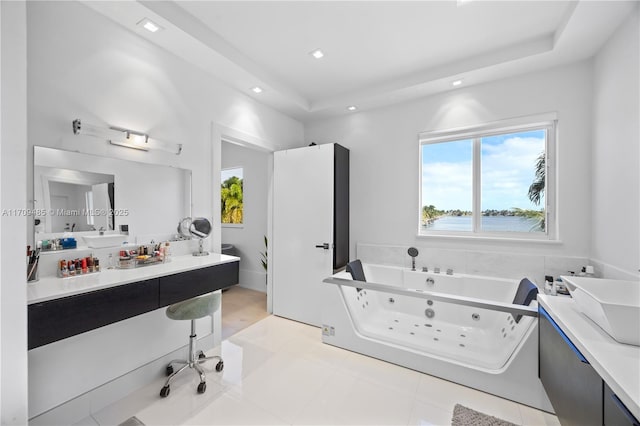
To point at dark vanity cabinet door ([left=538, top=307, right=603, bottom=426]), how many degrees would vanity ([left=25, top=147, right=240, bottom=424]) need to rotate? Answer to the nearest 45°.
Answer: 0° — it already faces it

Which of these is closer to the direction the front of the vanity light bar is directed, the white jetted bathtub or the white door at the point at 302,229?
the white jetted bathtub

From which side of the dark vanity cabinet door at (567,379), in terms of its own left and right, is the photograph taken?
left

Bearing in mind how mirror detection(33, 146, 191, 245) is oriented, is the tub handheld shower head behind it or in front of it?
in front

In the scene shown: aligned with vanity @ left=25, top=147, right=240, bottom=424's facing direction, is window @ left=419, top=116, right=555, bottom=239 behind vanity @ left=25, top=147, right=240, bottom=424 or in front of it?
in front

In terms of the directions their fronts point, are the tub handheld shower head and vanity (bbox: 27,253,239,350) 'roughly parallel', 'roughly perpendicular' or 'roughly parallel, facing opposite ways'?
roughly perpendicular

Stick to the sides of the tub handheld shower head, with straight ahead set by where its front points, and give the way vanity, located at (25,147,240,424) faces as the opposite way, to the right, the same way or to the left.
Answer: to the left

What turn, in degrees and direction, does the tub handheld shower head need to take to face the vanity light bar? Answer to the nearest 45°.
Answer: approximately 45° to its right

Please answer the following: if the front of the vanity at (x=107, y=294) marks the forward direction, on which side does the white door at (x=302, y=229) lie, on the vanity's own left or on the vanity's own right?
on the vanity's own left

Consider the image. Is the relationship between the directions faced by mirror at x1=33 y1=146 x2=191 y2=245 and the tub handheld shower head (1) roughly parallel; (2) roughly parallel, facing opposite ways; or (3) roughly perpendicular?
roughly perpendicular

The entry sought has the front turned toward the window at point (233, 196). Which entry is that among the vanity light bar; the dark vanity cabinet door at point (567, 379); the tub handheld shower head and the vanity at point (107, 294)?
the dark vanity cabinet door

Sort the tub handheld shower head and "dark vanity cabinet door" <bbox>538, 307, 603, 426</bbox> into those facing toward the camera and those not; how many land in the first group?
1

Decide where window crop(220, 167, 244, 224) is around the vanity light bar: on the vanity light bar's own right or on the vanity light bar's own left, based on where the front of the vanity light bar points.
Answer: on the vanity light bar's own left
